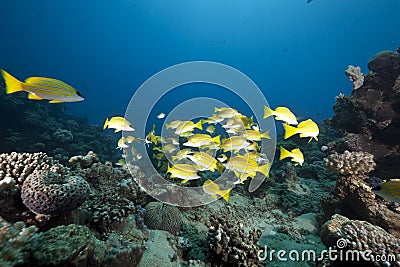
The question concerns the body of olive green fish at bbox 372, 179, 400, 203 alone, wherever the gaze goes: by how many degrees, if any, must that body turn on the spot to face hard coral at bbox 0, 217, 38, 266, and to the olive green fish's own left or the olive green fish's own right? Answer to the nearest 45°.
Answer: approximately 45° to the olive green fish's own left

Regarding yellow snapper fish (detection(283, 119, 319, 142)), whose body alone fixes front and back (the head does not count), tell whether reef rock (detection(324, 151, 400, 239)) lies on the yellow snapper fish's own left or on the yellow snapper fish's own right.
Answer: on the yellow snapper fish's own right

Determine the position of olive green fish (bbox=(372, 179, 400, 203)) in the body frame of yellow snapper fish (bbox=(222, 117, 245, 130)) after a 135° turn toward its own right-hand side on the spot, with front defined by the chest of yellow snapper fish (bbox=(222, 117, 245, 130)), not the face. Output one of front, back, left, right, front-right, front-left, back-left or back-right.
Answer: right

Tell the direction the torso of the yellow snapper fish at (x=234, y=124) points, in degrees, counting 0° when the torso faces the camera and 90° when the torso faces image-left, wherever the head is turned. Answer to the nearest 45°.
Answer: approximately 90°

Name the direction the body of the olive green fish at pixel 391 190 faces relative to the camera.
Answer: to the viewer's left
